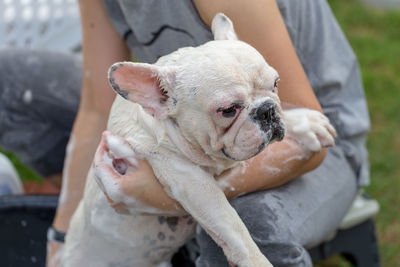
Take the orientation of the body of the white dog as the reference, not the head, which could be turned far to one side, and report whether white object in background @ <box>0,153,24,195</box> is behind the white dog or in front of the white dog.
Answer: behind

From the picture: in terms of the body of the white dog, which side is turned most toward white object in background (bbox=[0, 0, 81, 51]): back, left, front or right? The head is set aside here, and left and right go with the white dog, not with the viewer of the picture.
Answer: back

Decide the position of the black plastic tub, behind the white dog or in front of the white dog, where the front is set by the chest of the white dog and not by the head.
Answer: behind

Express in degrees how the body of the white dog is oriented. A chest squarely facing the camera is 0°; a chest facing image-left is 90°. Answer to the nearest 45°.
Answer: approximately 315°
